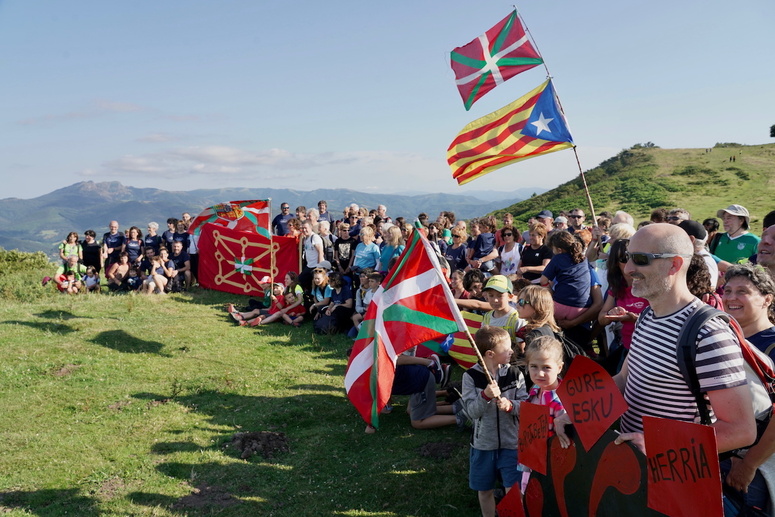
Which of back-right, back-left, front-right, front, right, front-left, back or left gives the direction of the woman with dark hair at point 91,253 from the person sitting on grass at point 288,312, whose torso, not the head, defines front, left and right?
right

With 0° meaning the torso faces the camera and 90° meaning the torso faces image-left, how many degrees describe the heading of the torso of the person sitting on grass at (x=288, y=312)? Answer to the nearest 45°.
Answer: approximately 45°

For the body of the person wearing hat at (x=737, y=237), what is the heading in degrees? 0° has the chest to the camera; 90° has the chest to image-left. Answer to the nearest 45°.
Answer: approximately 45°

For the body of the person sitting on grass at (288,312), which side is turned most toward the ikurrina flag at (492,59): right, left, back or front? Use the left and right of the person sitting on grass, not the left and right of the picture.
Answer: left

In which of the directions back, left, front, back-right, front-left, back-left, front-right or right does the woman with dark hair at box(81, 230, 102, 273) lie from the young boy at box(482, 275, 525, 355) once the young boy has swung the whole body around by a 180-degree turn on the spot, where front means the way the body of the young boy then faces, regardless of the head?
left

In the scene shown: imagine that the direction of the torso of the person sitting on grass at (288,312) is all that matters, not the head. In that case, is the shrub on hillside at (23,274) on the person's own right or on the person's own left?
on the person's own right
